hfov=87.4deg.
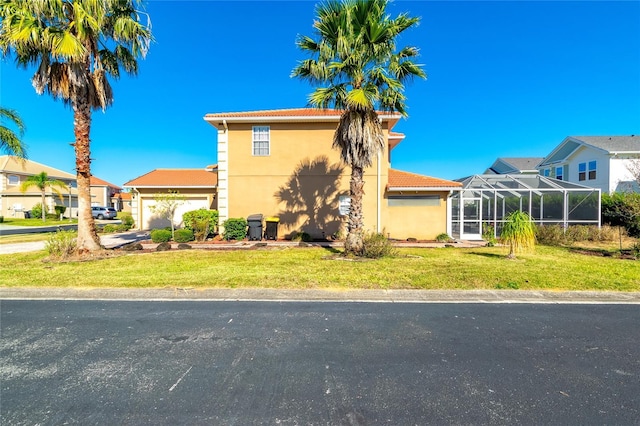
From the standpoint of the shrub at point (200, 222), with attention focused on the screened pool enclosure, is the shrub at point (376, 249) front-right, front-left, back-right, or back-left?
front-right

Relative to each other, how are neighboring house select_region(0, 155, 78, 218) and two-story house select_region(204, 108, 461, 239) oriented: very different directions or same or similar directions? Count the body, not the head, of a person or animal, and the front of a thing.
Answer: very different directions

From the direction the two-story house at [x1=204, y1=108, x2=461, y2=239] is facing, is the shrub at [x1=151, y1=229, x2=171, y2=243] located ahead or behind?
ahead

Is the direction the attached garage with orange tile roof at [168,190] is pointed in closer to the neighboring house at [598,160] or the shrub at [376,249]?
the shrub

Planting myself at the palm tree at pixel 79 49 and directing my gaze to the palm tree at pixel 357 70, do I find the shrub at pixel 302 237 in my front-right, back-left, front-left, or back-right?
front-left

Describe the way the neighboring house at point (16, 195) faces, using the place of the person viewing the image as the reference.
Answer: facing the viewer and to the right of the viewer

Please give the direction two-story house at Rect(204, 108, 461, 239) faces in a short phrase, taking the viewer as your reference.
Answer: facing to the left of the viewer

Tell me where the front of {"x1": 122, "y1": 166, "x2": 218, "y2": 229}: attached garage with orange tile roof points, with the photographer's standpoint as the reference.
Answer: facing the viewer

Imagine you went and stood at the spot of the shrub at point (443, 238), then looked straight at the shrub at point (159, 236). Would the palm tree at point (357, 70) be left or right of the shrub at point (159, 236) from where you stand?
left

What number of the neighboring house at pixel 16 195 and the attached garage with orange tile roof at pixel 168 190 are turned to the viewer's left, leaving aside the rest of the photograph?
0

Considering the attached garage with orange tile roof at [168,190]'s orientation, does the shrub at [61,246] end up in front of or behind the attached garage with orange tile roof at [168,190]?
in front

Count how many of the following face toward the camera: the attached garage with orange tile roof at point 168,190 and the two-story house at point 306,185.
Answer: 1
